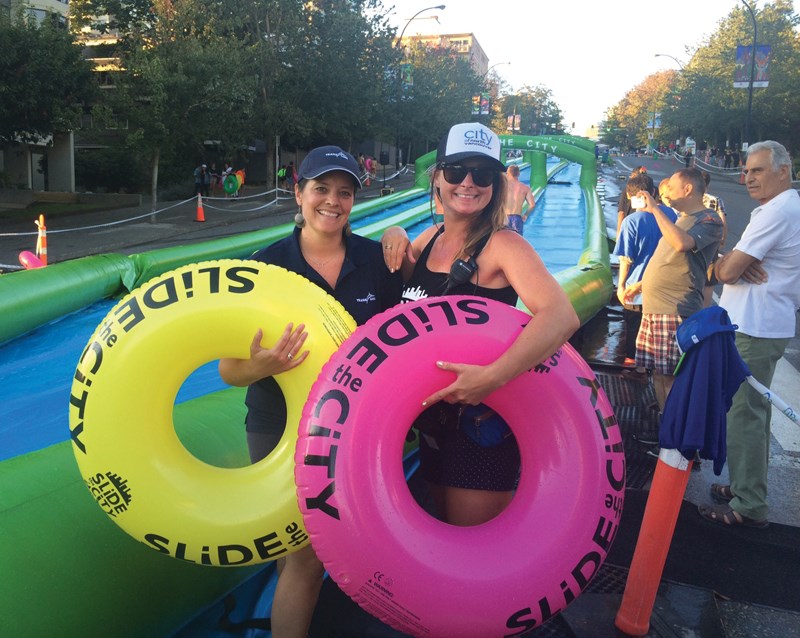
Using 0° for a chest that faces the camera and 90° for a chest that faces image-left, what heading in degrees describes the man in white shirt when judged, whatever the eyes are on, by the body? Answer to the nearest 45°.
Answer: approximately 90°

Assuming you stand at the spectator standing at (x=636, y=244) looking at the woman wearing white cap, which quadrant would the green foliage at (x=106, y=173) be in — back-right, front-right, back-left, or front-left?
back-right

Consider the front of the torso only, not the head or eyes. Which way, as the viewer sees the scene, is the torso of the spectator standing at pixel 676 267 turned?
to the viewer's left

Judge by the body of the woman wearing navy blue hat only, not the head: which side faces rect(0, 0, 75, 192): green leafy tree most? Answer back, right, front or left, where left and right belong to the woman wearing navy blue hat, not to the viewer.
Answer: back

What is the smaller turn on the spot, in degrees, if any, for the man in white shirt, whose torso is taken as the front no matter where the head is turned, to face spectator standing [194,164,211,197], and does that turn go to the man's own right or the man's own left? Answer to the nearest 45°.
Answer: approximately 45° to the man's own right

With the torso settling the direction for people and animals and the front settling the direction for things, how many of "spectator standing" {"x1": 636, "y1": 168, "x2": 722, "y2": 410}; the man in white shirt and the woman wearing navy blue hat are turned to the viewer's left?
2

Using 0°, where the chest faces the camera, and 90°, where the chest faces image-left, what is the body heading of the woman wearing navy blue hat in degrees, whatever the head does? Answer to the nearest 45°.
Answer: approximately 0°
